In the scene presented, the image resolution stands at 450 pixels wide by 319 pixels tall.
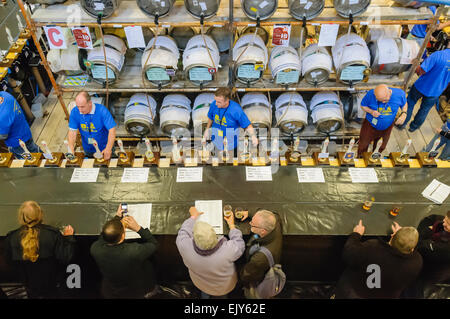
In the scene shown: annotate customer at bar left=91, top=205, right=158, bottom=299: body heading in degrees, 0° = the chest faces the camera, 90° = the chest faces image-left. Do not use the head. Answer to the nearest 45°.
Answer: approximately 180°

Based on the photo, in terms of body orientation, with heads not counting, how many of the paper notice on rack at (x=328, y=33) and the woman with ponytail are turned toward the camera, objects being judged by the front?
1

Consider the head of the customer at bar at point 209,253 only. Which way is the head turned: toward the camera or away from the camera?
away from the camera

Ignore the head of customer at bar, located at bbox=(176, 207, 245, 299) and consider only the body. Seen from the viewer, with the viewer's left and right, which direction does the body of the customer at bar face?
facing away from the viewer
